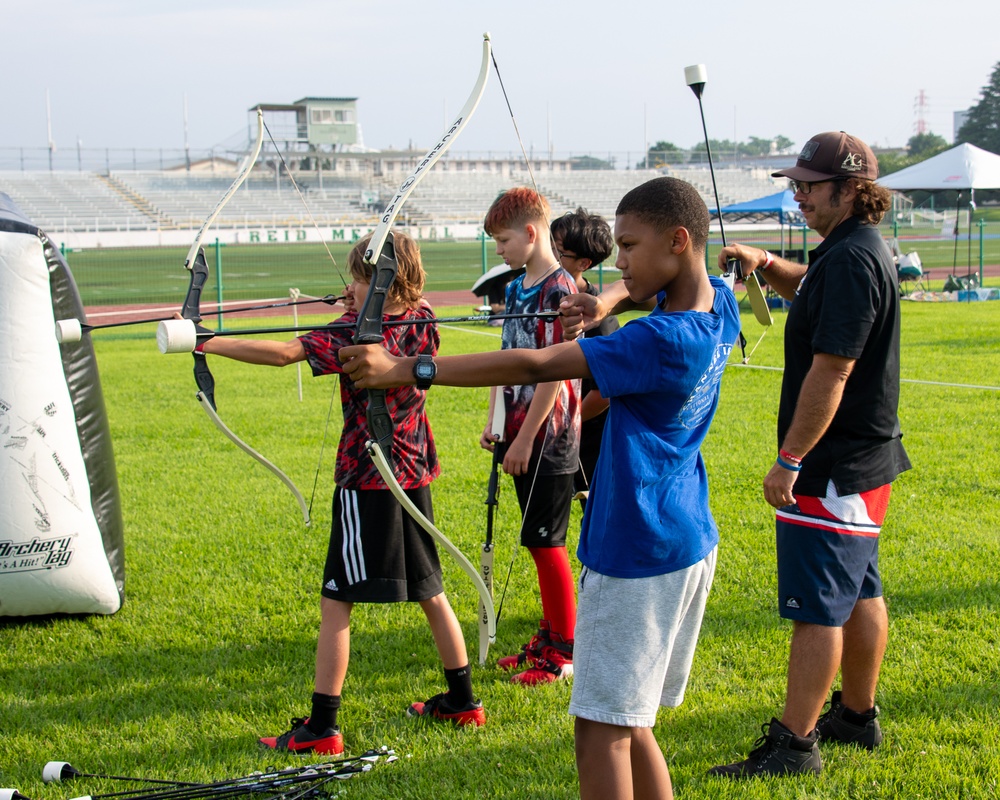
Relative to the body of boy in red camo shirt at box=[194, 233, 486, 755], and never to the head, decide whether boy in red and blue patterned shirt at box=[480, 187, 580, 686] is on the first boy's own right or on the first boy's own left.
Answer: on the first boy's own right

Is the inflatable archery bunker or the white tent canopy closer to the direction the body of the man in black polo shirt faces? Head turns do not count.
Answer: the inflatable archery bunker

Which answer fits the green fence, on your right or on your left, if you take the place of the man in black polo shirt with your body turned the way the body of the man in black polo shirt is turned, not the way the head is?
on your right

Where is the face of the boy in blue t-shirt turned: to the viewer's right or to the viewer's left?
to the viewer's left

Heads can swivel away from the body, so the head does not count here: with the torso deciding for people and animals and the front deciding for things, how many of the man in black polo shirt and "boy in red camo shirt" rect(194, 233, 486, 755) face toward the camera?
0

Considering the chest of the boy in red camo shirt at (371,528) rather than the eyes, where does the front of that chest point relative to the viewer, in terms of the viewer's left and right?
facing away from the viewer and to the left of the viewer

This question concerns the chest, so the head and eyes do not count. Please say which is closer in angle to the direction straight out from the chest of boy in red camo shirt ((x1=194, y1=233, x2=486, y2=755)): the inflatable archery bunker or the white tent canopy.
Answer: the inflatable archery bunker

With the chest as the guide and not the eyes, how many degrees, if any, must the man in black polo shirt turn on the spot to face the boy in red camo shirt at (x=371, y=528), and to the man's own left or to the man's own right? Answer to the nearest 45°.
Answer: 0° — they already face them

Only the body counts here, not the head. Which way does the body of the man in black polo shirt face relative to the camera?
to the viewer's left

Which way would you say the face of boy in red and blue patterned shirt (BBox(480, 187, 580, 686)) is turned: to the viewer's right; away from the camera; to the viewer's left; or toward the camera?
to the viewer's left
